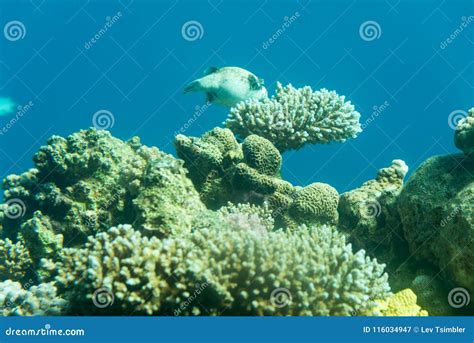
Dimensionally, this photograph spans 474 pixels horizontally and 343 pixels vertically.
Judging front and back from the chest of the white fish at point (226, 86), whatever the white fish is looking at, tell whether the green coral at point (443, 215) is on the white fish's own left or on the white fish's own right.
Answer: on the white fish's own right

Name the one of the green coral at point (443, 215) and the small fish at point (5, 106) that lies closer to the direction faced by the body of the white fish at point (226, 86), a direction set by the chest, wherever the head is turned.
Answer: the green coral

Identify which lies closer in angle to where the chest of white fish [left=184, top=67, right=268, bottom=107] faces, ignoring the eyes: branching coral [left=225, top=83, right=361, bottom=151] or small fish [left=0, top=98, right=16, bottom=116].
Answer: the branching coral

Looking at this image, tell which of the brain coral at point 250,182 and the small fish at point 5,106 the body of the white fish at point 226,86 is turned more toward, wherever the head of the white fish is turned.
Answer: the brain coral

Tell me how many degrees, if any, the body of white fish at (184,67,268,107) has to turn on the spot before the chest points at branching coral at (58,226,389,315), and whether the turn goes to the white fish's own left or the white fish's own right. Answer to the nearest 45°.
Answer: approximately 90° to the white fish's own right

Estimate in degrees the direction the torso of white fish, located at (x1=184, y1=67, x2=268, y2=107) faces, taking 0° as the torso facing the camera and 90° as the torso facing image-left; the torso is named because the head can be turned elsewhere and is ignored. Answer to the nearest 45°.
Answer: approximately 270°
